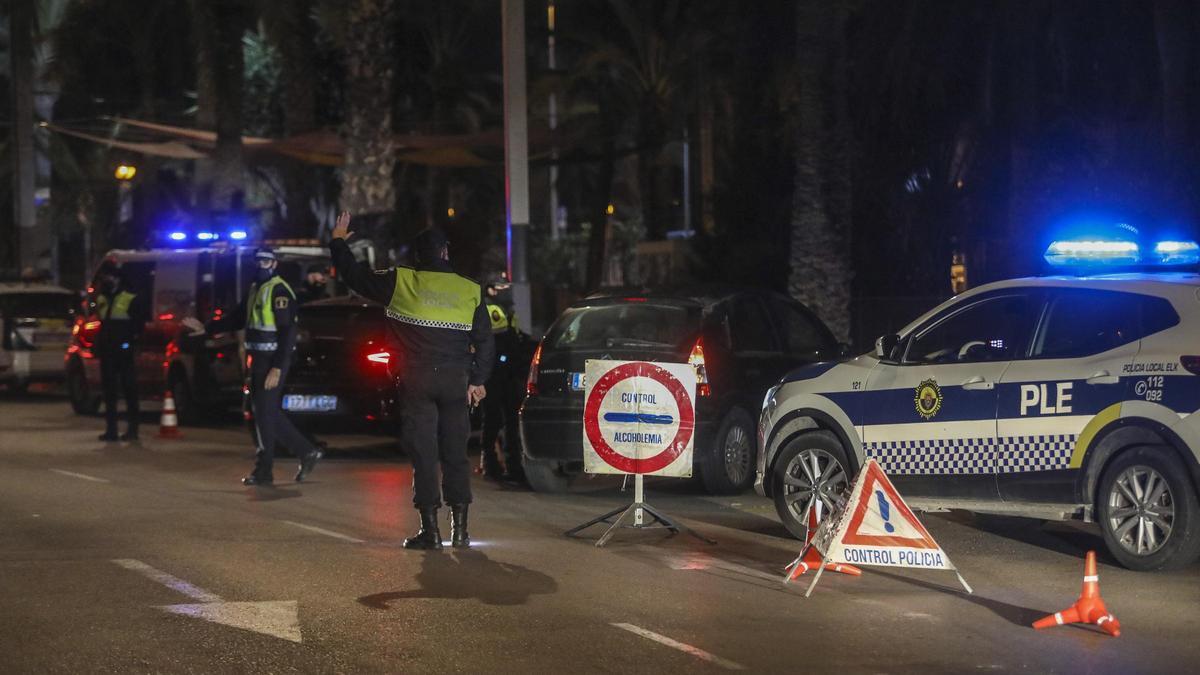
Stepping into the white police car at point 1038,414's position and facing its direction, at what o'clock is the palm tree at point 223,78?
The palm tree is roughly at 12 o'clock from the white police car.

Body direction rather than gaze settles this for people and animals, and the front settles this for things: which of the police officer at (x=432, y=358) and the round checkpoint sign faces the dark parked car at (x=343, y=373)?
the police officer

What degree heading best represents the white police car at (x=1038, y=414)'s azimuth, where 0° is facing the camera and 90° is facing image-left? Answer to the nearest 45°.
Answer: approximately 135°

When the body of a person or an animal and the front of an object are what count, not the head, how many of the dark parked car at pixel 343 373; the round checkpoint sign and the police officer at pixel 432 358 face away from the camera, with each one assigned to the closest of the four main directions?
2

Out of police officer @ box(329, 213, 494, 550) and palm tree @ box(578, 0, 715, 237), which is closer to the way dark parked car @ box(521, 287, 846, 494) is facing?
the palm tree

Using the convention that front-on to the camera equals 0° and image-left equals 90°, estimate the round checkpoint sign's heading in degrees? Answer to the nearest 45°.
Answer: approximately 0°

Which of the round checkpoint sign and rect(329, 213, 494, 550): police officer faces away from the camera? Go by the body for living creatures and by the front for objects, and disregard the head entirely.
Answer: the police officer

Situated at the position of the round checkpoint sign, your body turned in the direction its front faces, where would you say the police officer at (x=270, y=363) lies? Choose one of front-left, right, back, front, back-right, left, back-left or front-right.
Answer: back-right

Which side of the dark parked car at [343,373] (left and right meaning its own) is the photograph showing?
back
